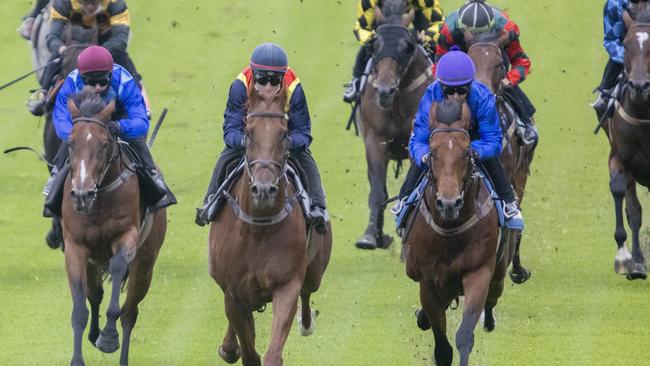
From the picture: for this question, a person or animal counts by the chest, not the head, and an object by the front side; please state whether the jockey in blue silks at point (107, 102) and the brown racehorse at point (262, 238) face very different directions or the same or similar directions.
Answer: same or similar directions

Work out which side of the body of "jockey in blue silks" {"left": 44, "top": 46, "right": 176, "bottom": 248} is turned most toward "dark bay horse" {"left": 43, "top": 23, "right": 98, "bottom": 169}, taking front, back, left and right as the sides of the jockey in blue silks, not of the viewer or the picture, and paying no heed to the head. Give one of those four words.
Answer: back

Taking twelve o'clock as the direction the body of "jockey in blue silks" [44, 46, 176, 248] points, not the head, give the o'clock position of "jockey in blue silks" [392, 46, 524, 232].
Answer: "jockey in blue silks" [392, 46, 524, 232] is roughly at 10 o'clock from "jockey in blue silks" [44, 46, 176, 248].

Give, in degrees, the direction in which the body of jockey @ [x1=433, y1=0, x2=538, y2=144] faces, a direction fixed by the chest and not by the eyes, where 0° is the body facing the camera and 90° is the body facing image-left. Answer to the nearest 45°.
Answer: approximately 0°

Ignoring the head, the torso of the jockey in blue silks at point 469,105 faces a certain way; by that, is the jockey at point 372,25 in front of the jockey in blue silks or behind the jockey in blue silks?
behind

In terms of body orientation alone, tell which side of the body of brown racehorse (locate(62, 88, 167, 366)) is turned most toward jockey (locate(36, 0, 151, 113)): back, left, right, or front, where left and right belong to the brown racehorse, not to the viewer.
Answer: back

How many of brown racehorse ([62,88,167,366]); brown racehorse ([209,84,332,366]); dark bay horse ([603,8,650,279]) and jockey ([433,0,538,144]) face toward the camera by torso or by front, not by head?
4

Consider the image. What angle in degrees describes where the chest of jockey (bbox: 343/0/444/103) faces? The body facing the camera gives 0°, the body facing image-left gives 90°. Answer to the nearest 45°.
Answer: approximately 0°

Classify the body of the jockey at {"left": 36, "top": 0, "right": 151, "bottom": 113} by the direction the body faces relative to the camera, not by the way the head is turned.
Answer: toward the camera

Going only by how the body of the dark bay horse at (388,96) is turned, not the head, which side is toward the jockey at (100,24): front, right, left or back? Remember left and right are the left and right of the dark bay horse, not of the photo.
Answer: right

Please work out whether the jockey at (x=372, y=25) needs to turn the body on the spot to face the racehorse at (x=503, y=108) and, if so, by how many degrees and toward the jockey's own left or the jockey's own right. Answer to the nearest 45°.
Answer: approximately 45° to the jockey's own left

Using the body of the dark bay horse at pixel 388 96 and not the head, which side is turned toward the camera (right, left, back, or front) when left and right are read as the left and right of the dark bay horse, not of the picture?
front

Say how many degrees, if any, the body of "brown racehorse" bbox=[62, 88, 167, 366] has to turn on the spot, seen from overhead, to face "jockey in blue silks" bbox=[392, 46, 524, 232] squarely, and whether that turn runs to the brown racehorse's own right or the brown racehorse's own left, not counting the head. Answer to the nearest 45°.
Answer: approximately 90° to the brown racehorse's own left
